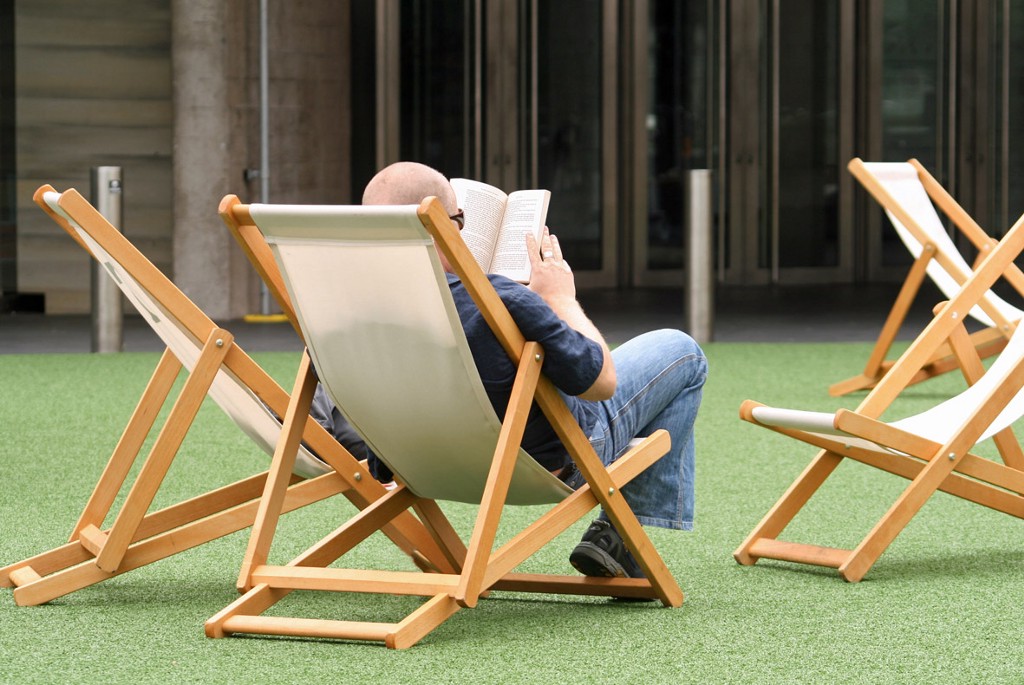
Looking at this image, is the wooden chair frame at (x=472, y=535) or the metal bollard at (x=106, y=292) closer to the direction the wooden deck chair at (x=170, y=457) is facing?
the wooden chair frame

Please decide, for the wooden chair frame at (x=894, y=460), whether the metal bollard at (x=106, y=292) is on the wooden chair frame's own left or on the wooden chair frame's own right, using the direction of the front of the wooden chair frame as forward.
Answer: on the wooden chair frame's own right

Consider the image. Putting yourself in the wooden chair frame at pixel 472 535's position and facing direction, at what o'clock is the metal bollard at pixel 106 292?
The metal bollard is roughly at 10 o'clock from the wooden chair frame.

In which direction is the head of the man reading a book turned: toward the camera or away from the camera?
away from the camera

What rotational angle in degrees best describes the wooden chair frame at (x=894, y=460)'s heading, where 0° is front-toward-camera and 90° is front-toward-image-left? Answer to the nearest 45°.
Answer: approximately 45°

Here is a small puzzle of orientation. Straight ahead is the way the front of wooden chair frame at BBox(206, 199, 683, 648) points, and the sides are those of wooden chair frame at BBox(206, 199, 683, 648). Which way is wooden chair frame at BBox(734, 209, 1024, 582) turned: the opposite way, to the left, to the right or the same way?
the opposite way

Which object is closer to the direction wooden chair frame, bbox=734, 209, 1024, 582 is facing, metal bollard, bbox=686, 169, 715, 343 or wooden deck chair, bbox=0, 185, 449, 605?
the wooden deck chair

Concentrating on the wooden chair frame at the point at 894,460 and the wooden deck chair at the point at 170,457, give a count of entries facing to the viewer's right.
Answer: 1

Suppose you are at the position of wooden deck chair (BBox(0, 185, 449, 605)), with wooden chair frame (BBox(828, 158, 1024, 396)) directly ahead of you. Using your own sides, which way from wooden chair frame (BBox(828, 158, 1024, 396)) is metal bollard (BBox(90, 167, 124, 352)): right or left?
left

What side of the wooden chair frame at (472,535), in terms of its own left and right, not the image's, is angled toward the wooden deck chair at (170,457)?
left

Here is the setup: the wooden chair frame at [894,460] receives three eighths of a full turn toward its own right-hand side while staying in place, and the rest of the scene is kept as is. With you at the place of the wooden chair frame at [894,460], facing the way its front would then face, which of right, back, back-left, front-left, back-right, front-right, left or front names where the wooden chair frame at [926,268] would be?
front

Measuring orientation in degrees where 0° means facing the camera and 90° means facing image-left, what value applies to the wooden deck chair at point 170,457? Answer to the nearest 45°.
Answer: approximately 270°
